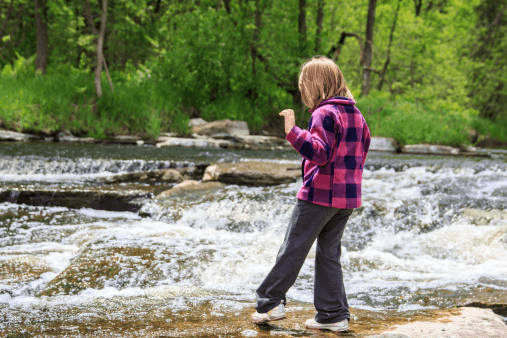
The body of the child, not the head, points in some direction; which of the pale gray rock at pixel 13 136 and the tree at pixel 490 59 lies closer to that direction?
the pale gray rock

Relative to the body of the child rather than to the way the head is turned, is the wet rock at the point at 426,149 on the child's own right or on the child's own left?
on the child's own right

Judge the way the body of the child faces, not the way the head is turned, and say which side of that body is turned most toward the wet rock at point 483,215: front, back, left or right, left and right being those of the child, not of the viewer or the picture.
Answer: right

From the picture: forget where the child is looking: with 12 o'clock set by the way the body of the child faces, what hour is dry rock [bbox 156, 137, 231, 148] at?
The dry rock is roughly at 1 o'clock from the child.

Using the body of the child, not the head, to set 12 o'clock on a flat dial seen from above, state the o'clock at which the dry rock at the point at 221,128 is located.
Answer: The dry rock is roughly at 1 o'clock from the child.

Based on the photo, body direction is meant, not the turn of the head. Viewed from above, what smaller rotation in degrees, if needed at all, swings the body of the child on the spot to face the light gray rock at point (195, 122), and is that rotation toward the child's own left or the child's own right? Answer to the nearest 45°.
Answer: approximately 45° to the child's own right

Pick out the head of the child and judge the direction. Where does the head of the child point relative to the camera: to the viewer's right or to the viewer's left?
to the viewer's left

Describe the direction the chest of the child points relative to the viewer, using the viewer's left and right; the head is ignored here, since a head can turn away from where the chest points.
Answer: facing away from the viewer and to the left of the viewer
